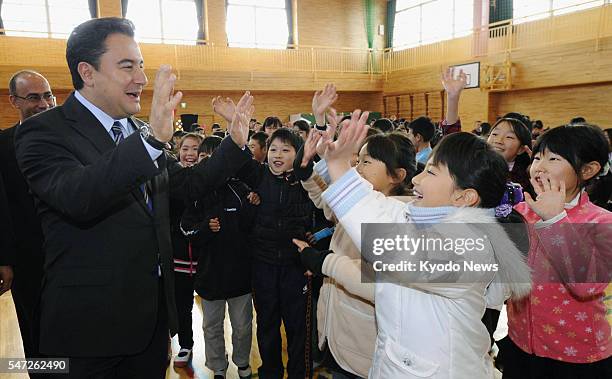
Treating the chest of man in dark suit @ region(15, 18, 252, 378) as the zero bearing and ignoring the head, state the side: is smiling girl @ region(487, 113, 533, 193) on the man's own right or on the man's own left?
on the man's own left

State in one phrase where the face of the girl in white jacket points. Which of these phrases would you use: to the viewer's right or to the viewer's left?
to the viewer's left

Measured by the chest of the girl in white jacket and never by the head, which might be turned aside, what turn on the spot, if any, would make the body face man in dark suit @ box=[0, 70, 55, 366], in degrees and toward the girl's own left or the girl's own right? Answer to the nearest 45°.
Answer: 0° — they already face them

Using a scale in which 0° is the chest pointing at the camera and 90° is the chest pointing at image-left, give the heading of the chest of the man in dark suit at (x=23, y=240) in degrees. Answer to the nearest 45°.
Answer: approximately 315°

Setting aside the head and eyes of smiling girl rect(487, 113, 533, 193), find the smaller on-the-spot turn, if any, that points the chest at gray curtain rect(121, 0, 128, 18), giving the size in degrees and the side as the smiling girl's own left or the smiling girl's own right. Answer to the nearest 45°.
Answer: approximately 90° to the smiling girl's own right

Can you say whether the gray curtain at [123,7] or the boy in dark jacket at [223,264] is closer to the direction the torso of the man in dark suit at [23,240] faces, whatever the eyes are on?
the boy in dark jacket

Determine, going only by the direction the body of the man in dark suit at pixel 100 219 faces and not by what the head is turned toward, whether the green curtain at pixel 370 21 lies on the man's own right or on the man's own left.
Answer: on the man's own left

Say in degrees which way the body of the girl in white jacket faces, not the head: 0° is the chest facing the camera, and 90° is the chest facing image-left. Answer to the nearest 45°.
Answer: approximately 90°

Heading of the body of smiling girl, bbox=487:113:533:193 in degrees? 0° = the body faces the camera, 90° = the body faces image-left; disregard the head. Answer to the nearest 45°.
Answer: approximately 45°

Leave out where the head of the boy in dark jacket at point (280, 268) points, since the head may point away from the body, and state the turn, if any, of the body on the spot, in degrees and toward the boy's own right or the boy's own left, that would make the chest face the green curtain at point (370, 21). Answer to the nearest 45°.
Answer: approximately 180°

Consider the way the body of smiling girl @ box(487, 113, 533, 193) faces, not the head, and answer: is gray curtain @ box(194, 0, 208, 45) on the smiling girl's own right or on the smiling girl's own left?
on the smiling girl's own right
